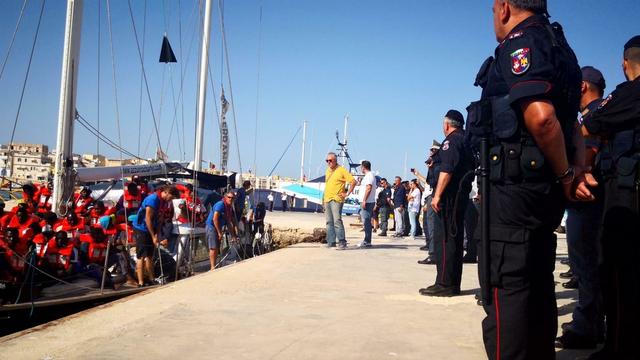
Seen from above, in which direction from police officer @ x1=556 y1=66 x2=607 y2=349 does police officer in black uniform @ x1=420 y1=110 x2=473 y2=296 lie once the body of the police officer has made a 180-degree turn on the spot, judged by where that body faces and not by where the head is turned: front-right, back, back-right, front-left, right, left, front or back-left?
back-left

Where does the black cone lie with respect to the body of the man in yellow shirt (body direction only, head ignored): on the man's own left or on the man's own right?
on the man's own right

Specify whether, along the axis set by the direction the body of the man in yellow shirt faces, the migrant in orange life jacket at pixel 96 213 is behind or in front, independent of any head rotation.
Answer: in front

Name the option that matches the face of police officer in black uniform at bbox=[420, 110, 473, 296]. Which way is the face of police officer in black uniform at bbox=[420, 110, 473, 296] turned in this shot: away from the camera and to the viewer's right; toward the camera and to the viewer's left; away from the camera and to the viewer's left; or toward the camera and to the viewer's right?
away from the camera and to the viewer's left

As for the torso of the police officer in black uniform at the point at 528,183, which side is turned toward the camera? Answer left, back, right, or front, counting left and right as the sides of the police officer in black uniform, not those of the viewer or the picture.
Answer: left

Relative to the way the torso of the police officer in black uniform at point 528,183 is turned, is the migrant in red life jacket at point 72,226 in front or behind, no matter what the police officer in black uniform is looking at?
in front

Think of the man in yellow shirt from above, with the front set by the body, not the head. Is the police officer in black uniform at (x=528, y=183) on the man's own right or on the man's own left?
on the man's own left

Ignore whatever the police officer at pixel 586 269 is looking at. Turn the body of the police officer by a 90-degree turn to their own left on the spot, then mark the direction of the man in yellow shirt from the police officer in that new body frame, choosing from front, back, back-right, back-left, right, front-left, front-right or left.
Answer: back-right

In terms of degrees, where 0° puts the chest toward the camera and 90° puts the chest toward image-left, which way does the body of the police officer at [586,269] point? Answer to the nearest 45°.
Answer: approximately 90°

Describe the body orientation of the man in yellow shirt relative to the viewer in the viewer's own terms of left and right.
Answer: facing the viewer and to the left of the viewer

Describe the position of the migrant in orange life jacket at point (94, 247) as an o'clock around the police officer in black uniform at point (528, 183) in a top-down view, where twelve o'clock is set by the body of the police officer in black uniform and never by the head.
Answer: The migrant in orange life jacket is roughly at 1 o'clock from the police officer in black uniform.
